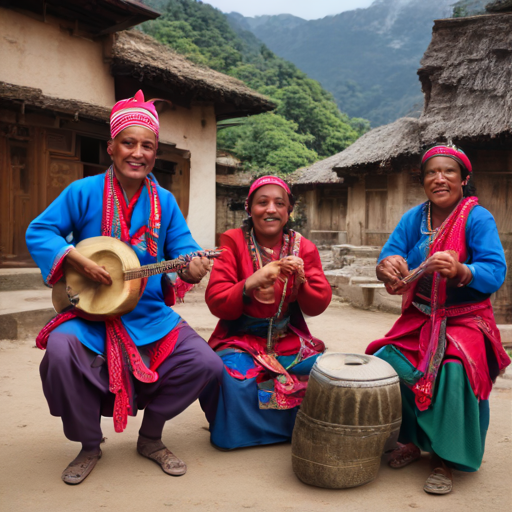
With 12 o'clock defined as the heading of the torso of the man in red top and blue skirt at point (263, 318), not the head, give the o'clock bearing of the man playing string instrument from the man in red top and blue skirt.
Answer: The man playing string instrument is roughly at 2 o'clock from the man in red top and blue skirt.

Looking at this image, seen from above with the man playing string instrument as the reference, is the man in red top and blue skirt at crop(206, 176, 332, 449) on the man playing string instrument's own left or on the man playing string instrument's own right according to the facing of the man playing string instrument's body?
on the man playing string instrument's own left

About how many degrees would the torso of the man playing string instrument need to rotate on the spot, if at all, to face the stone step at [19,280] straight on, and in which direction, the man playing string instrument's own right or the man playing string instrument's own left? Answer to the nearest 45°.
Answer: approximately 180°

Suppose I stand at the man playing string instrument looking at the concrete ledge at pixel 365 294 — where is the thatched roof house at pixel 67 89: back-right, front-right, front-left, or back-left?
front-left

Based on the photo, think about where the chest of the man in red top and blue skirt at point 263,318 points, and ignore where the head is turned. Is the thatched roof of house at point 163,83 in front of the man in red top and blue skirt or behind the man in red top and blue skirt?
behind

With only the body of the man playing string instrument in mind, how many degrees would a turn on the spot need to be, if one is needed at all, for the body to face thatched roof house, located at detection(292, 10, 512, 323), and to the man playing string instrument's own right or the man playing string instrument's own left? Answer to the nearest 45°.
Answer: approximately 135° to the man playing string instrument's own left

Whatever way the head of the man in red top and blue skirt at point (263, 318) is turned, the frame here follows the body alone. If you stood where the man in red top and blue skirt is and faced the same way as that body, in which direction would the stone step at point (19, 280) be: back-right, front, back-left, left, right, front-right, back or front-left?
back-right

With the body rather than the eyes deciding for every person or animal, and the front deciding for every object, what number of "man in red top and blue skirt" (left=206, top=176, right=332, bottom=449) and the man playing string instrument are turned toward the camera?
2

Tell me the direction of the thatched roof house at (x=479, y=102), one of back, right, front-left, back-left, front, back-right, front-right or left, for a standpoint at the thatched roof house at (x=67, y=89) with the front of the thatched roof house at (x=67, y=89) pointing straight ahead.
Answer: front-left

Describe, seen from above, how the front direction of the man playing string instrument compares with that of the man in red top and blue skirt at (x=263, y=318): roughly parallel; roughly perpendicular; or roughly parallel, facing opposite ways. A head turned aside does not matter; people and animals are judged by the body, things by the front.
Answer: roughly parallel

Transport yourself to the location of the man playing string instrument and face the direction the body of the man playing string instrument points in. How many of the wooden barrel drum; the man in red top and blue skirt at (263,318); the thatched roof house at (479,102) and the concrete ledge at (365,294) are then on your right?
0

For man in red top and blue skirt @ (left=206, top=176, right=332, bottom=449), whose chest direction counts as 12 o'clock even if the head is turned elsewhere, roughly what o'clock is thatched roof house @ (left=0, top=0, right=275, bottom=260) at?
The thatched roof house is roughly at 5 o'clock from the man in red top and blue skirt.

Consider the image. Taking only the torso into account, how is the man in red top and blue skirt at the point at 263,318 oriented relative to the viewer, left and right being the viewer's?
facing the viewer

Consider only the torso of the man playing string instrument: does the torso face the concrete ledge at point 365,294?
no

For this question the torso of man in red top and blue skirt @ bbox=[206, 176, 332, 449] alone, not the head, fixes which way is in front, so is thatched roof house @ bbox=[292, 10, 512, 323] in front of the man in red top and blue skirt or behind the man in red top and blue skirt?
behind

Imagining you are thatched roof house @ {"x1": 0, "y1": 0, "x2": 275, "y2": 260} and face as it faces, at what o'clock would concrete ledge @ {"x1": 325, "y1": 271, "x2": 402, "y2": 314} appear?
The concrete ledge is roughly at 11 o'clock from the thatched roof house.
